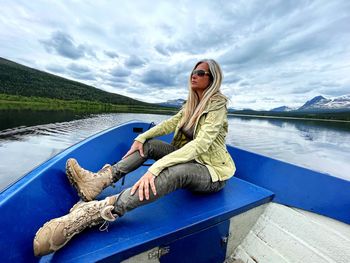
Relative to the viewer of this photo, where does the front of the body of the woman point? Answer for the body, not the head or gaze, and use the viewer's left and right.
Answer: facing the viewer and to the left of the viewer
